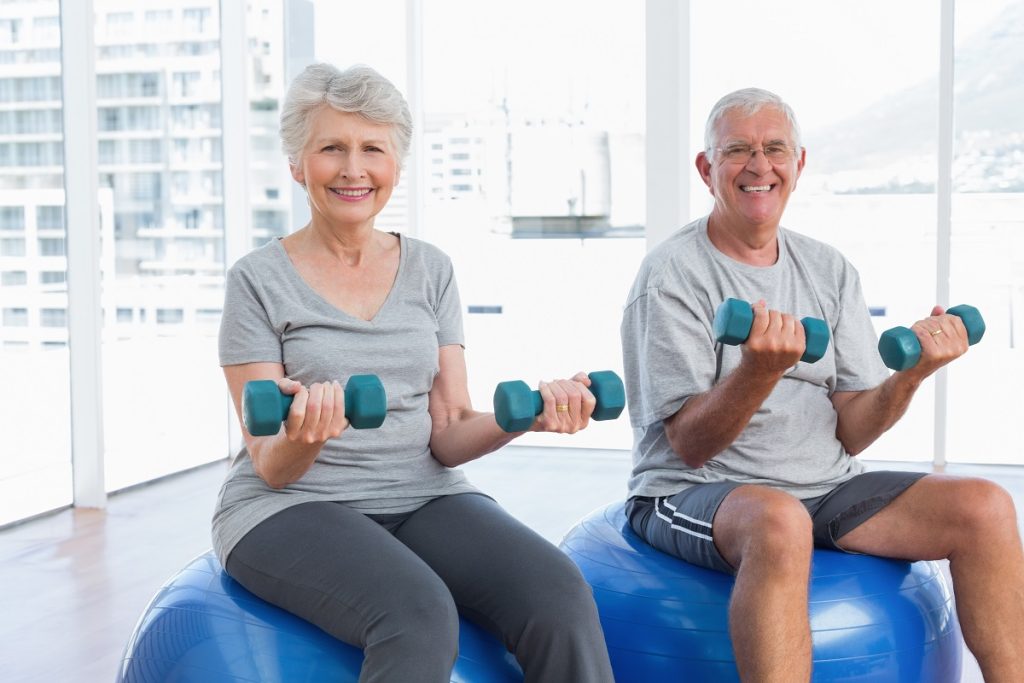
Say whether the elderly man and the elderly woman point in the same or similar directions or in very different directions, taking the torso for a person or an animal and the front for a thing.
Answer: same or similar directions

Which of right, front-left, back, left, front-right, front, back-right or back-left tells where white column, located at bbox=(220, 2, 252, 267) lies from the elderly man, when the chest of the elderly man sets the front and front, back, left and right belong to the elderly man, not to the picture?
back

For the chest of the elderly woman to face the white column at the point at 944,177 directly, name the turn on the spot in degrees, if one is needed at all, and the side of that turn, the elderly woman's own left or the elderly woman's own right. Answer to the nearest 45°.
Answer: approximately 90° to the elderly woman's own left

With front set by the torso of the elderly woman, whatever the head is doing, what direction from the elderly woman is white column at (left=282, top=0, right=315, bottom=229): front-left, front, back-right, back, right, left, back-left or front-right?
back-left

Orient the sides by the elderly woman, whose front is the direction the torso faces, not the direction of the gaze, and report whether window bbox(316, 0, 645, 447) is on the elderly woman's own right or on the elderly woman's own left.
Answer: on the elderly woman's own left

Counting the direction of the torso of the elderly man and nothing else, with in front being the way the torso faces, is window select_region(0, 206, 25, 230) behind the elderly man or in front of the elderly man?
behind

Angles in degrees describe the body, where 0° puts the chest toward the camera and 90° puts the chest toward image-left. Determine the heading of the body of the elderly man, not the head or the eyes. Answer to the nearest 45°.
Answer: approximately 315°

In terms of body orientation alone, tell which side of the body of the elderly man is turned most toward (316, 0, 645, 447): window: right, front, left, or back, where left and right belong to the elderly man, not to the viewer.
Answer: back

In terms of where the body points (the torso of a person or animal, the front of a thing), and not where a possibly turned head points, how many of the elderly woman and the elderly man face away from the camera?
0

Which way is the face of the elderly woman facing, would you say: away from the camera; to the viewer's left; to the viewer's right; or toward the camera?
toward the camera

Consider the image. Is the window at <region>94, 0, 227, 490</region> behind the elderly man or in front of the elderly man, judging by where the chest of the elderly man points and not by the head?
behind

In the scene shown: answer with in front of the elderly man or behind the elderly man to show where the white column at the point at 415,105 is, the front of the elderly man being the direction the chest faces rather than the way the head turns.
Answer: behind

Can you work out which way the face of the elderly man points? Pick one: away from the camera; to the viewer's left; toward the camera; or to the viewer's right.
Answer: toward the camera
